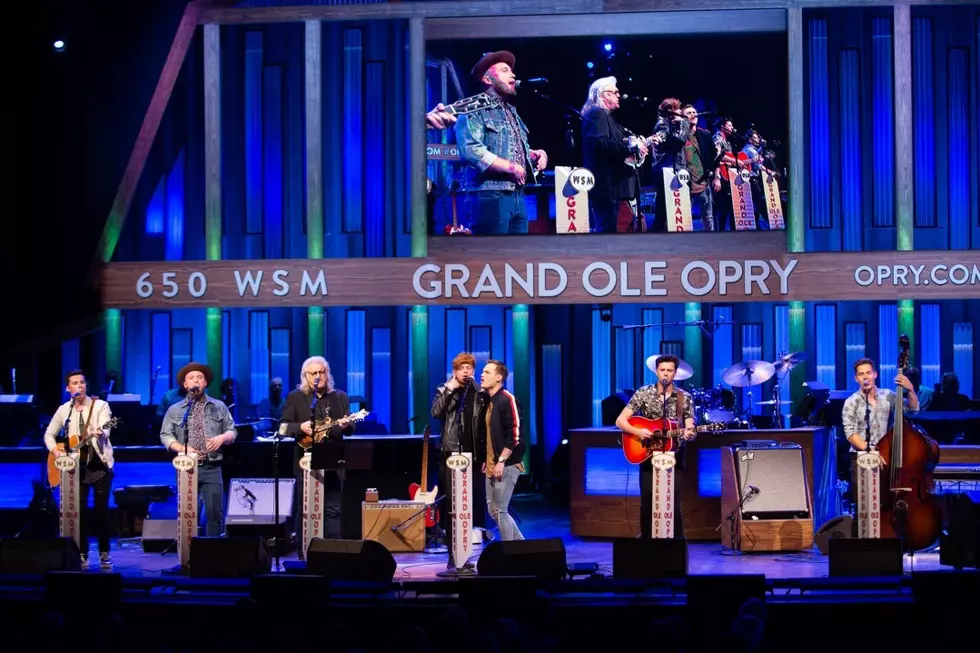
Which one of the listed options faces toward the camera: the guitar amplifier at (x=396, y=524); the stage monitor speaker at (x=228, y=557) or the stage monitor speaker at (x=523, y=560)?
the guitar amplifier

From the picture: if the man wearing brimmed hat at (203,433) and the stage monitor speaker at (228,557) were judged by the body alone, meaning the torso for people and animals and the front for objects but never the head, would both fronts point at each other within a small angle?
yes

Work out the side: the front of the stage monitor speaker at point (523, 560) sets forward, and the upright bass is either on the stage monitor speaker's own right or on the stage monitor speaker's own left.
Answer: on the stage monitor speaker's own right

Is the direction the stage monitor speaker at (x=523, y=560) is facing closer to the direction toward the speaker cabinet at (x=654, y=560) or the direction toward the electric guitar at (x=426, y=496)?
the electric guitar

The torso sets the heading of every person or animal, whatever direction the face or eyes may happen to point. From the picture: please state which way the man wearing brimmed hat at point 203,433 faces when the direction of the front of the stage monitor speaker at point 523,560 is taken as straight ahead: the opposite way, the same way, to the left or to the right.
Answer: the opposite way

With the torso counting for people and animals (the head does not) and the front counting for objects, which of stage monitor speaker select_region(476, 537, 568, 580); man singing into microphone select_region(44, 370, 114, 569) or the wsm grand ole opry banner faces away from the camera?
the stage monitor speaker

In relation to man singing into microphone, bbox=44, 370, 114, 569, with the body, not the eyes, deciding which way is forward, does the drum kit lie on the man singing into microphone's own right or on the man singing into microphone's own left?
on the man singing into microphone's own left

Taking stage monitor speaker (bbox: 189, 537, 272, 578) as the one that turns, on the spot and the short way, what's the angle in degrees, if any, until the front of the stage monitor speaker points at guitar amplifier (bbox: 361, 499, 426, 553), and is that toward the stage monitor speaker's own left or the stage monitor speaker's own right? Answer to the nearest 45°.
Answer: approximately 45° to the stage monitor speaker's own right

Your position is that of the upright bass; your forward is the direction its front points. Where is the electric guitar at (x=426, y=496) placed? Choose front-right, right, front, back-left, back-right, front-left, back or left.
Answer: front-right

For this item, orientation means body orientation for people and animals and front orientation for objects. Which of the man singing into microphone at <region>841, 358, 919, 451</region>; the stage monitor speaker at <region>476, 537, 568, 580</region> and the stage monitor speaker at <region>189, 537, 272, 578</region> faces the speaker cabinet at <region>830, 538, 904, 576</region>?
the man singing into microphone

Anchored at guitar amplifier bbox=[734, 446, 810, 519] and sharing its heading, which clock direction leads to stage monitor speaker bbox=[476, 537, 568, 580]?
stage monitor speaker bbox=[476, 537, 568, 580] is roughly at 1 o'clock from guitar amplifier bbox=[734, 446, 810, 519].

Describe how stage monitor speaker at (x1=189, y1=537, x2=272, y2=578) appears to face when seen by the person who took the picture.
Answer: facing away from the viewer

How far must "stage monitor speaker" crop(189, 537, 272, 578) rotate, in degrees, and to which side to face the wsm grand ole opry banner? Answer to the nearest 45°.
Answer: approximately 45° to its right
